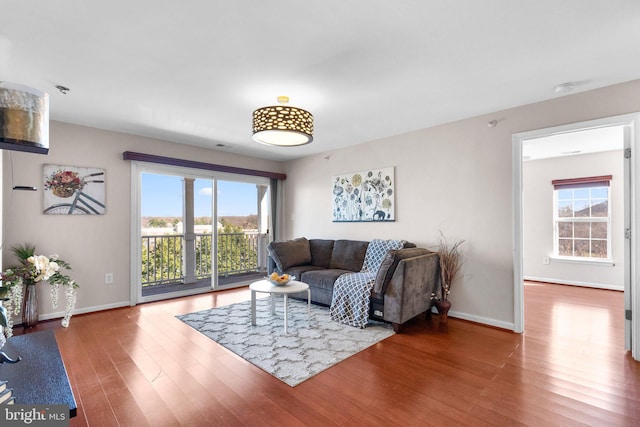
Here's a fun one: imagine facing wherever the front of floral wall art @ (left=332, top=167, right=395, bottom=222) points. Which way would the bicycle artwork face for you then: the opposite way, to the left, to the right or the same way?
to the left

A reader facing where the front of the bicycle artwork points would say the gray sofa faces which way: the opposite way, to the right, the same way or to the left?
to the right

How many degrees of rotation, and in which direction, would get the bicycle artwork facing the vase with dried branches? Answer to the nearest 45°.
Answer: approximately 45° to its left

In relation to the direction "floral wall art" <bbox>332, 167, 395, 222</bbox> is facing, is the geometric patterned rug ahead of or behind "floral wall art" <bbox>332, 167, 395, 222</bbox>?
ahead

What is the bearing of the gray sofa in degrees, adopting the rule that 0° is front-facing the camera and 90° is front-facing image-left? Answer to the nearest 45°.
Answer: approximately 45°

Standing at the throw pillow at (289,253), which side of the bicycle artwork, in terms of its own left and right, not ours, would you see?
left

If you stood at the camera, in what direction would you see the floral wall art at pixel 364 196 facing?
facing the viewer and to the left of the viewer

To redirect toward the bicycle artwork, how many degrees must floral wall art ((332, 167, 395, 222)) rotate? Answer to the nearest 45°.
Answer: approximately 45° to its right

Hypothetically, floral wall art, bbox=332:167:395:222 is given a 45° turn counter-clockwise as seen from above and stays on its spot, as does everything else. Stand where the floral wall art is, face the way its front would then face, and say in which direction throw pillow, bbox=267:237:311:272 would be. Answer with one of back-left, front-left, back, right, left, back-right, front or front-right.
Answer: right

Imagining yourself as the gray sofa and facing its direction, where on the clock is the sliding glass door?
The sliding glass door is roughly at 2 o'clock from the gray sofa.

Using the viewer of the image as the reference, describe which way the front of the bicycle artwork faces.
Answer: facing the viewer

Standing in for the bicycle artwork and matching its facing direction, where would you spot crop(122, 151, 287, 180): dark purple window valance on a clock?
The dark purple window valance is roughly at 9 o'clock from the bicycle artwork.

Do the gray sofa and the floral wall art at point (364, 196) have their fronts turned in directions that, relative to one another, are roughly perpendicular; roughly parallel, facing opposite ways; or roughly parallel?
roughly parallel

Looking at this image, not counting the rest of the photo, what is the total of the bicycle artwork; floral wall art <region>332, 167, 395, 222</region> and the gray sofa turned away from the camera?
0

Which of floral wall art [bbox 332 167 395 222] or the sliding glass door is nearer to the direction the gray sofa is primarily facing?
the sliding glass door

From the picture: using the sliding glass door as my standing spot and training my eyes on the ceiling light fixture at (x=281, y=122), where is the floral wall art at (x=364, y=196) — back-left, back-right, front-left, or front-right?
front-left

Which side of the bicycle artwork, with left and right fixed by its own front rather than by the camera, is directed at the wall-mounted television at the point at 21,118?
front
